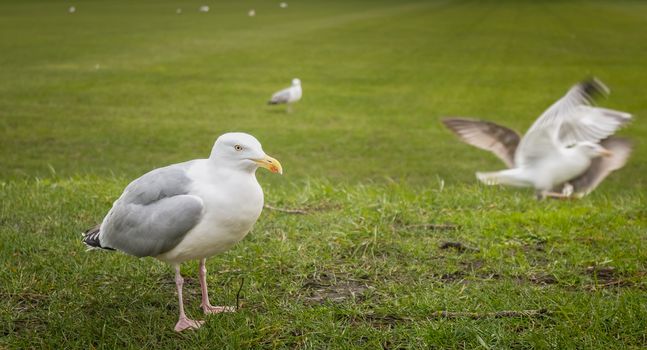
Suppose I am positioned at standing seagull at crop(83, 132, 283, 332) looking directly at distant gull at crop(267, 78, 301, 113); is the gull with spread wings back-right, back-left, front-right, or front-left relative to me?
front-right

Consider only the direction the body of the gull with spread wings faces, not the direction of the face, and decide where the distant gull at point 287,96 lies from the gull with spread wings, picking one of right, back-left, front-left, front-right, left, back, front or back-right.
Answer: back-left

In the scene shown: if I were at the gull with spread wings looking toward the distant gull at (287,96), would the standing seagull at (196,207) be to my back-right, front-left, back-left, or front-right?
back-left

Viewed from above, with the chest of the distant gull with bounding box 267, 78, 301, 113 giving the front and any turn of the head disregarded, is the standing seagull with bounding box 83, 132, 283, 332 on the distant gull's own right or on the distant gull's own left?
on the distant gull's own right

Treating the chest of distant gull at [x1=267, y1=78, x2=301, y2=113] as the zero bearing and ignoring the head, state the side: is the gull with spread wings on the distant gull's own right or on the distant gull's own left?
on the distant gull's own right

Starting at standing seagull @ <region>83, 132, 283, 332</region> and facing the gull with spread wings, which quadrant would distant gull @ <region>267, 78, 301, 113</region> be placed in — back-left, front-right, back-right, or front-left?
front-left

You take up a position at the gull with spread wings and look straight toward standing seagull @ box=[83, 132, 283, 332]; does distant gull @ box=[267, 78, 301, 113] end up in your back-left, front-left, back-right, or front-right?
back-right

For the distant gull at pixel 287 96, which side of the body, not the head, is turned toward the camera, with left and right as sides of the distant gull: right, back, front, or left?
right

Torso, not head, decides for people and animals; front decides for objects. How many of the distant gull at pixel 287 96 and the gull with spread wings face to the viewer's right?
2

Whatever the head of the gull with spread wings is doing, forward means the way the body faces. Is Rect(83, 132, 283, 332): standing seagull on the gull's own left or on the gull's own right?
on the gull's own right

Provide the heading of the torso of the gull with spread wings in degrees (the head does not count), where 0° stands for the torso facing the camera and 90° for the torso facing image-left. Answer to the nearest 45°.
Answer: approximately 270°

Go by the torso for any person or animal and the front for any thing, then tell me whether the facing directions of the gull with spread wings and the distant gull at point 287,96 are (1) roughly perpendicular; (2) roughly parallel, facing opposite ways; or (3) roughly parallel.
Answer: roughly parallel
